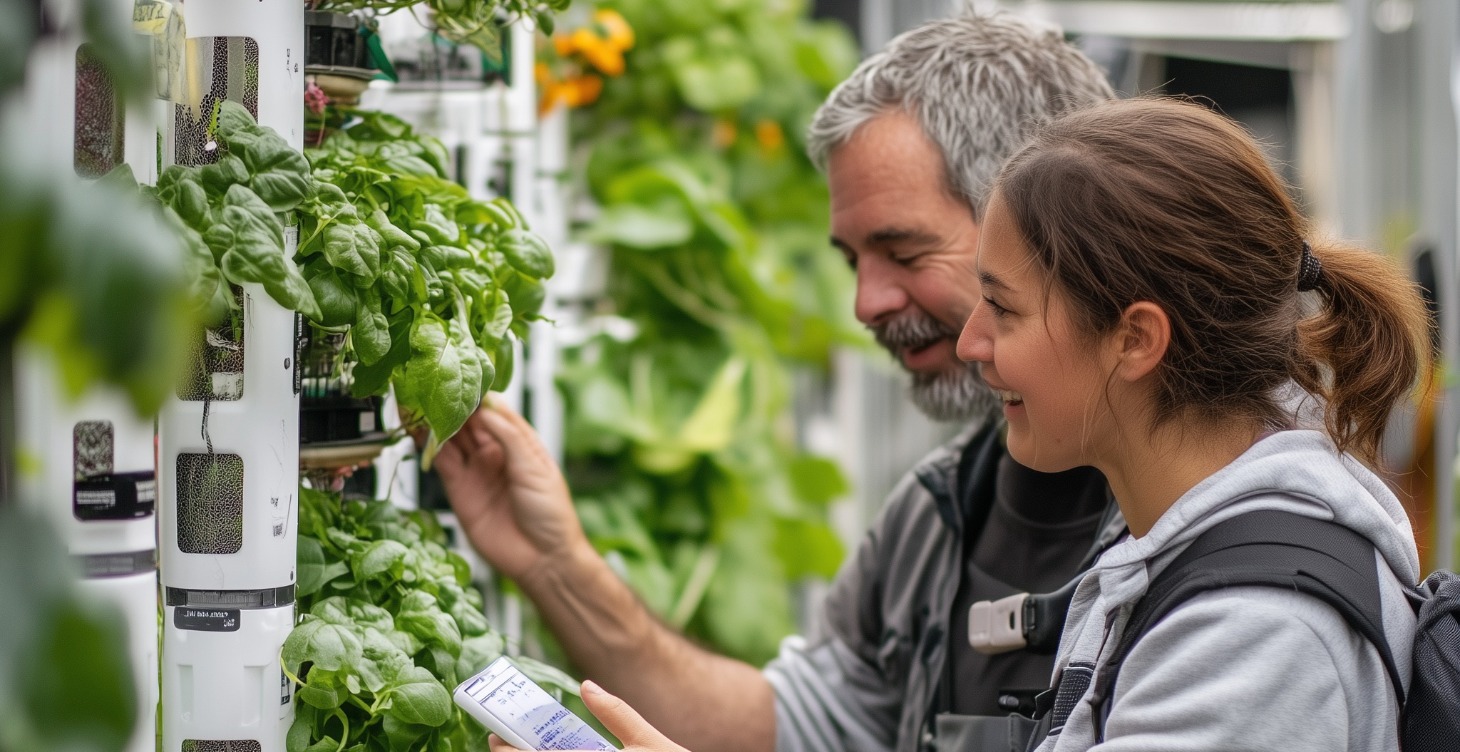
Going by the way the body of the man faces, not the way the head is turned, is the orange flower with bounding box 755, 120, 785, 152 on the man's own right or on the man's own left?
on the man's own right

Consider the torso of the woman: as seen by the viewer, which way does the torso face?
to the viewer's left

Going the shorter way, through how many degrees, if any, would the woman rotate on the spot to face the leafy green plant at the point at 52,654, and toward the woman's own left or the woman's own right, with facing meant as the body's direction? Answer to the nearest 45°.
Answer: approximately 45° to the woman's own left

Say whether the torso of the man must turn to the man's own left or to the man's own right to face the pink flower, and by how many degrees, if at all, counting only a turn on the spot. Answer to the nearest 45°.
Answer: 0° — they already face it

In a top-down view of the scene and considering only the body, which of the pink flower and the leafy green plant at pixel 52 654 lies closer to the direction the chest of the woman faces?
the pink flower

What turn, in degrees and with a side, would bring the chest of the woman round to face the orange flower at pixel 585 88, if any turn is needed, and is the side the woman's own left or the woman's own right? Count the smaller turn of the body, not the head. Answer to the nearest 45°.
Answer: approximately 45° to the woman's own right

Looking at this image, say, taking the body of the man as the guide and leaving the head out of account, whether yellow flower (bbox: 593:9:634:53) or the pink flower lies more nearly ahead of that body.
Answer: the pink flower
